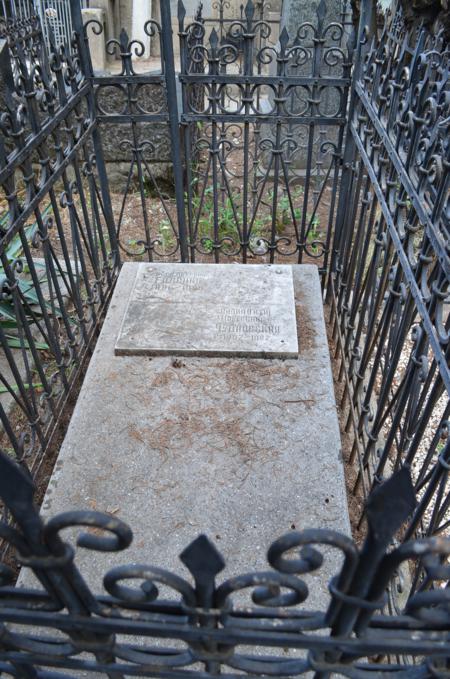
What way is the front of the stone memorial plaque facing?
toward the camera

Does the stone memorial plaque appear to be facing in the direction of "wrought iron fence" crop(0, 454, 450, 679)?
yes

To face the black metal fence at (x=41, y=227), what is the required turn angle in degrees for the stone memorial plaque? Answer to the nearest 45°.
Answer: approximately 90° to its right

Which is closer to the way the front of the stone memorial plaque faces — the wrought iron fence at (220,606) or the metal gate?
the wrought iron fence

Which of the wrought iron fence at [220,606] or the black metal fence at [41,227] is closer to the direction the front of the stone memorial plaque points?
the wrought iron fence

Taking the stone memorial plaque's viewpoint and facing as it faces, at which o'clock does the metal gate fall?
The metal gate is roughly at 6 o'clock from the stone memorial plaque.
